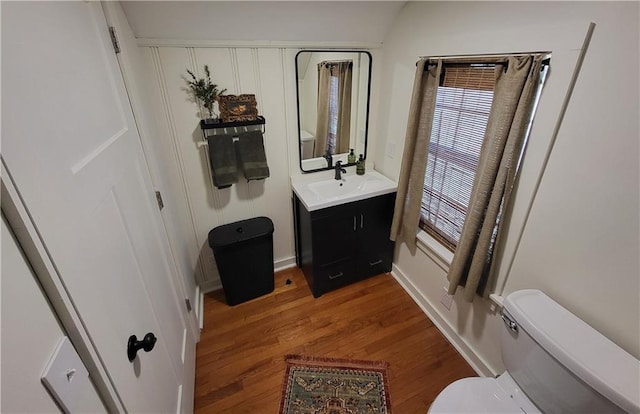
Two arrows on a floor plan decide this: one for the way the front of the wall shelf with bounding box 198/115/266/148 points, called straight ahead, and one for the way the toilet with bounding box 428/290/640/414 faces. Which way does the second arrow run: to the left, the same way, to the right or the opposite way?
to the right

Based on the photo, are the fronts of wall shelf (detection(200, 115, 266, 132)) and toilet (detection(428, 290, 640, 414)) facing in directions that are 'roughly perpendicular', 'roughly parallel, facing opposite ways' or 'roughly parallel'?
roughly perpendicular

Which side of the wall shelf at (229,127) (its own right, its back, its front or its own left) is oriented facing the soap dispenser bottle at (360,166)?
left

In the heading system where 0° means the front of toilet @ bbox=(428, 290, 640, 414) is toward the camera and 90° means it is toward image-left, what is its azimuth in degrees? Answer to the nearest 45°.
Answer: approximately 45°

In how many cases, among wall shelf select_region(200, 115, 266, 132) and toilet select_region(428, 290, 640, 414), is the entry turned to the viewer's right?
0

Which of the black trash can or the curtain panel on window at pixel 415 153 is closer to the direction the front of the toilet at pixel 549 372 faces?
the black trash can

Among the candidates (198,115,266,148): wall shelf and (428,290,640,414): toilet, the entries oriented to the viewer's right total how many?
0

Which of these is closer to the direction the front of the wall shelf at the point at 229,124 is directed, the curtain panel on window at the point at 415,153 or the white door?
the white door

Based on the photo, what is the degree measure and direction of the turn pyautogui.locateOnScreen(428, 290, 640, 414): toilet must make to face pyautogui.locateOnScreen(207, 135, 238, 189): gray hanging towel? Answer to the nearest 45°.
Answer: approximately 45° to its right

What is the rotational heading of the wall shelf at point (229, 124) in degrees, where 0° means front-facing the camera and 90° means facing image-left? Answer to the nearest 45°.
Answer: approximately 0°

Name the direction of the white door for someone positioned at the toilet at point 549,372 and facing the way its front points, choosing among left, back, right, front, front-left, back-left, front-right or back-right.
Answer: front
